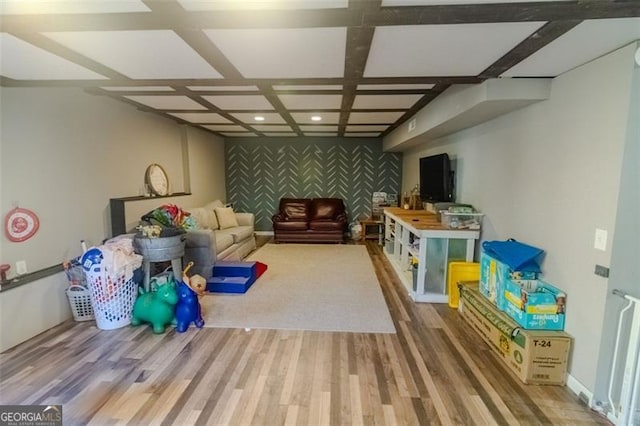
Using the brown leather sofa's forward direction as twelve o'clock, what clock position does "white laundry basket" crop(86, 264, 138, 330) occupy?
The white laundry basket is roughly at 1 o'clock from the brown leather sofa.

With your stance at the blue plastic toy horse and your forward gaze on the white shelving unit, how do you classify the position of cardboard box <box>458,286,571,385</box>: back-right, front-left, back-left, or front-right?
front-right

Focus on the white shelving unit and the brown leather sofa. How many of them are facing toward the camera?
1

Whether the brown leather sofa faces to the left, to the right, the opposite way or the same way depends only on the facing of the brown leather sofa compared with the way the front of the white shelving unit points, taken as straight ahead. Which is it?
to the left

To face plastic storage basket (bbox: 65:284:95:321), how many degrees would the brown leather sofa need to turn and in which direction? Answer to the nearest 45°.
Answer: approximately 45° to its right

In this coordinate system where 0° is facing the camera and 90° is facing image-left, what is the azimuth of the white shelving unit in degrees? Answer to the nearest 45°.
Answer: approximately 90°

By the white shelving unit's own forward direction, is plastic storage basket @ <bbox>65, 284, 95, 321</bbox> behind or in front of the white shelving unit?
in front

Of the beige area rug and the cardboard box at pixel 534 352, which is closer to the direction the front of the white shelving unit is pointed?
the beige area rug

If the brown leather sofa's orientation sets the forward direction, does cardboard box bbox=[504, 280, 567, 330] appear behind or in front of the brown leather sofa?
in front

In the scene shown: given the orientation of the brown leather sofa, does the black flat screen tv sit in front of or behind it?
in front

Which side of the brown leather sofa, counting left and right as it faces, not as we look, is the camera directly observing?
front

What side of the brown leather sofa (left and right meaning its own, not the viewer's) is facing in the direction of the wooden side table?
left
